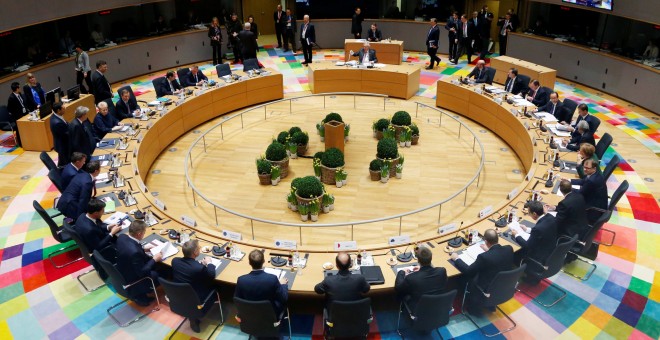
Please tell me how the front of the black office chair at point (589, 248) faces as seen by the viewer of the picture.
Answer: facing to the left of the viewer

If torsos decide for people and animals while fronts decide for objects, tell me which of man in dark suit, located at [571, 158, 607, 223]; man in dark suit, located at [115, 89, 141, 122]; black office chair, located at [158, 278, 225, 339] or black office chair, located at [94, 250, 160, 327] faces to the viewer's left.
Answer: man in dark suit, located at [571, 158, 607, 223]

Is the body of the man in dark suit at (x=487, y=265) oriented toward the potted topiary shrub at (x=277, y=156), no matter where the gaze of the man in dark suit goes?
yes

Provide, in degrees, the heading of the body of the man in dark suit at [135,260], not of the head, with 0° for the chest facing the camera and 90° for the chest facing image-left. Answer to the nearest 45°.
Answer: approximately 225°

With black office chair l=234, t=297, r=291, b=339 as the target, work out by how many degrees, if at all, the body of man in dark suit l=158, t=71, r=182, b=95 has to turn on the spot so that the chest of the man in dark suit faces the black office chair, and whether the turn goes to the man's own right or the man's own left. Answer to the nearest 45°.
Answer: approximately 45° to the man's own right

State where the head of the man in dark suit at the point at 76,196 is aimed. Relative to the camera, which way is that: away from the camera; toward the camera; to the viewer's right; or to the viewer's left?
to the viewer's right

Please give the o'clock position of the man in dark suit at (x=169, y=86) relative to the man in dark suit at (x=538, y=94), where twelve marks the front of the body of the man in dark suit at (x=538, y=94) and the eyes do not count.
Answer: the man in dark suit at (x=169, y=86) is roughly at 1 o'clock from the man in dark suit at (x=538, y=94).

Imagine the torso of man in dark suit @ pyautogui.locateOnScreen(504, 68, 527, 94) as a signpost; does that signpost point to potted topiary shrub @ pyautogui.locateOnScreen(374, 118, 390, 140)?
yes

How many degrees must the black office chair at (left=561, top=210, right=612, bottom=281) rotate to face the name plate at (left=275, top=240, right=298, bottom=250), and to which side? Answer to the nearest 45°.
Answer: approximately 45° to its left

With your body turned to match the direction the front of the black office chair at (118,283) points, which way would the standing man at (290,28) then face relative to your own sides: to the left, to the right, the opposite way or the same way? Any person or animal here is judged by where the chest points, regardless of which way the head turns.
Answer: the opposite way

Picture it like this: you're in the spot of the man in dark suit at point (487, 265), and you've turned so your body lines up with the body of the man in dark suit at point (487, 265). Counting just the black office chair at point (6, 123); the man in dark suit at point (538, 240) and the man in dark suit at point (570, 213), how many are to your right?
2

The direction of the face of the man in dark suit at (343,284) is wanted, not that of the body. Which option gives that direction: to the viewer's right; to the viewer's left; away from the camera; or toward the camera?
away from the camera

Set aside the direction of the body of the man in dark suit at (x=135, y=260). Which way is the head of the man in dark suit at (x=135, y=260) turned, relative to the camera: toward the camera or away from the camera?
away from the camera

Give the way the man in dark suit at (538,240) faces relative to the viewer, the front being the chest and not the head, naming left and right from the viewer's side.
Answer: facing away from the viewer and to the left of the viewer
